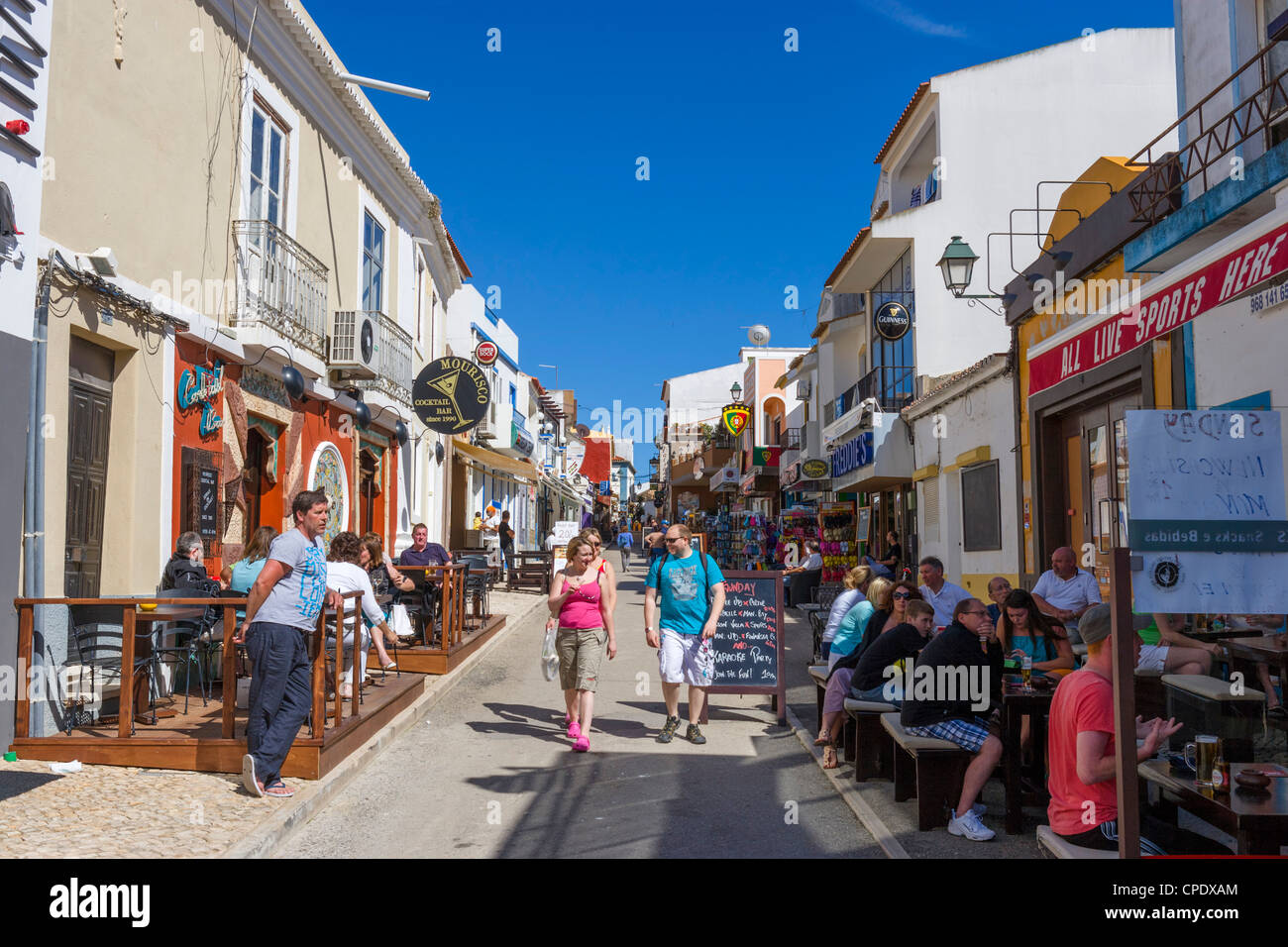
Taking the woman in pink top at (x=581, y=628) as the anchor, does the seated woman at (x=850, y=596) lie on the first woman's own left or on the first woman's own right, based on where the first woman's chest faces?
on the first woman's own left

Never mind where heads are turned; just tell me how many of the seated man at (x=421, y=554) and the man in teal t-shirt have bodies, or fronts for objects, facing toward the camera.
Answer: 2

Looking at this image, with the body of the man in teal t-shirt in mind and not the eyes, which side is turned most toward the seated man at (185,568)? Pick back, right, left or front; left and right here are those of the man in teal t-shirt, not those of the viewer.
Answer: right

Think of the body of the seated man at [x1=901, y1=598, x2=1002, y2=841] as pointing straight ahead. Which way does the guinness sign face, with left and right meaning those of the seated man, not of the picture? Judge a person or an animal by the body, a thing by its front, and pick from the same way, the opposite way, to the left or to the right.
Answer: to the right

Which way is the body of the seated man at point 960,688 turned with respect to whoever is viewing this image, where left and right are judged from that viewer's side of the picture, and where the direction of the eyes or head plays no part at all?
facing to the right of the viewer
